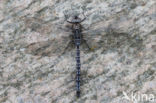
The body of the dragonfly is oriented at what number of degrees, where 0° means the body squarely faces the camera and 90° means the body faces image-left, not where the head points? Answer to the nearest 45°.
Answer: approximately 180°
